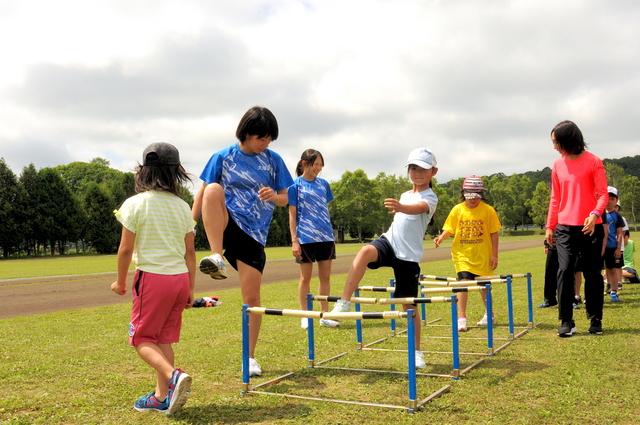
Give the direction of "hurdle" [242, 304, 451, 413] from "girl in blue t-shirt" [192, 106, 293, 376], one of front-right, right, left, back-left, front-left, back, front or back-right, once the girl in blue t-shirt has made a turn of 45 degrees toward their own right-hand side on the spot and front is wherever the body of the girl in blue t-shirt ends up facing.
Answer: left

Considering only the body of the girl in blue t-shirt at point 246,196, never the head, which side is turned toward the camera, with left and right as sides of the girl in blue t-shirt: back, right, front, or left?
front
